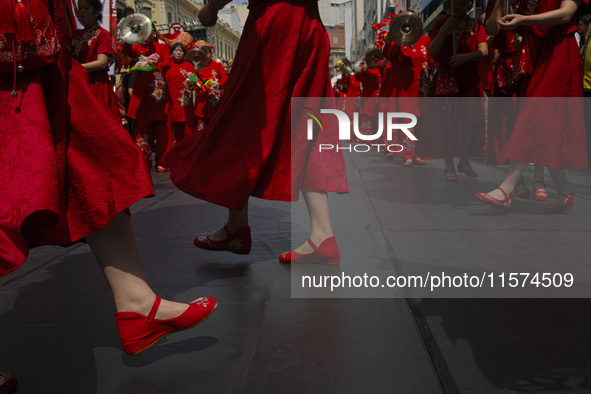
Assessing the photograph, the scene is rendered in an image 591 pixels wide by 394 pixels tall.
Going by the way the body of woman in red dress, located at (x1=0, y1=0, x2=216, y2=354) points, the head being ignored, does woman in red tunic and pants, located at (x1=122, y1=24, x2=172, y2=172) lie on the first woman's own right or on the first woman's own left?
on the first woman's own left

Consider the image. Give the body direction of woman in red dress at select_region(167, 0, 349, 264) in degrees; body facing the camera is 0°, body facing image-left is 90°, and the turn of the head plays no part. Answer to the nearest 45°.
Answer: approximately 90°

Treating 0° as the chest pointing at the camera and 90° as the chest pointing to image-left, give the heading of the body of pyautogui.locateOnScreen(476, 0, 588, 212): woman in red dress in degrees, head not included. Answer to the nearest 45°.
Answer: approximately 90°

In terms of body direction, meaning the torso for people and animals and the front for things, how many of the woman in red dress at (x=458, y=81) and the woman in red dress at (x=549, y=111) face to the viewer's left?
1

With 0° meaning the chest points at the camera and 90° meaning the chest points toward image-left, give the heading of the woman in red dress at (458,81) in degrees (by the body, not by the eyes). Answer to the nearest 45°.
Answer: approximately 0°

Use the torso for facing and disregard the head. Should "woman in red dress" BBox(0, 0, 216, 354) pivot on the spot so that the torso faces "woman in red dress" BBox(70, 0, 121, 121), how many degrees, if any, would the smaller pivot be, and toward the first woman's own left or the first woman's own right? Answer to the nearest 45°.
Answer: approximately 90° to the first woman's own left

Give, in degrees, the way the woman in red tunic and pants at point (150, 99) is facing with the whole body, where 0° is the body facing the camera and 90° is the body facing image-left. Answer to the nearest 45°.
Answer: approximately 0°
